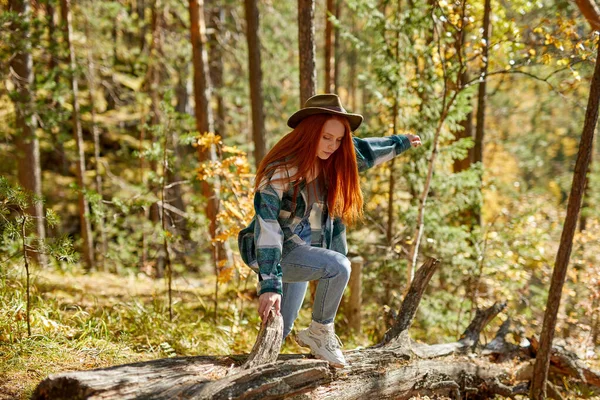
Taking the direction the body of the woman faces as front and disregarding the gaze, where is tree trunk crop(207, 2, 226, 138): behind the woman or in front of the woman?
behind
